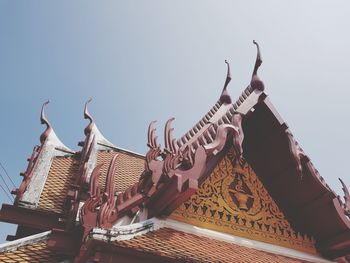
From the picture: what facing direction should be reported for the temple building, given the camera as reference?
facing the viewer and to the right of the viewer
